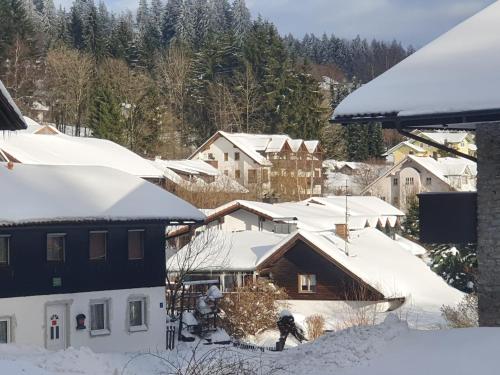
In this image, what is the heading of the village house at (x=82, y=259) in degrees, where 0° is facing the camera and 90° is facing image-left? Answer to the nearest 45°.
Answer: approximately 0°

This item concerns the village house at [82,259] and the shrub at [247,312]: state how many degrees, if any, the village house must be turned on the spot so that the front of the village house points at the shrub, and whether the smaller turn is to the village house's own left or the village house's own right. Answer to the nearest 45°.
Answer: approximately 135° to the village house's own left

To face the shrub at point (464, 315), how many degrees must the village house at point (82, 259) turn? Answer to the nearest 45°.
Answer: approximately 90° to its left

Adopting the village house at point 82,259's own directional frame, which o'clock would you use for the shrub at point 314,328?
The shrub is roughly at 8 o'clock from the village house.

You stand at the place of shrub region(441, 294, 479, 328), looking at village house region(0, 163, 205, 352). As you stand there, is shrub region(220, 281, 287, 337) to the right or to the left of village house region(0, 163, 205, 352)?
right
